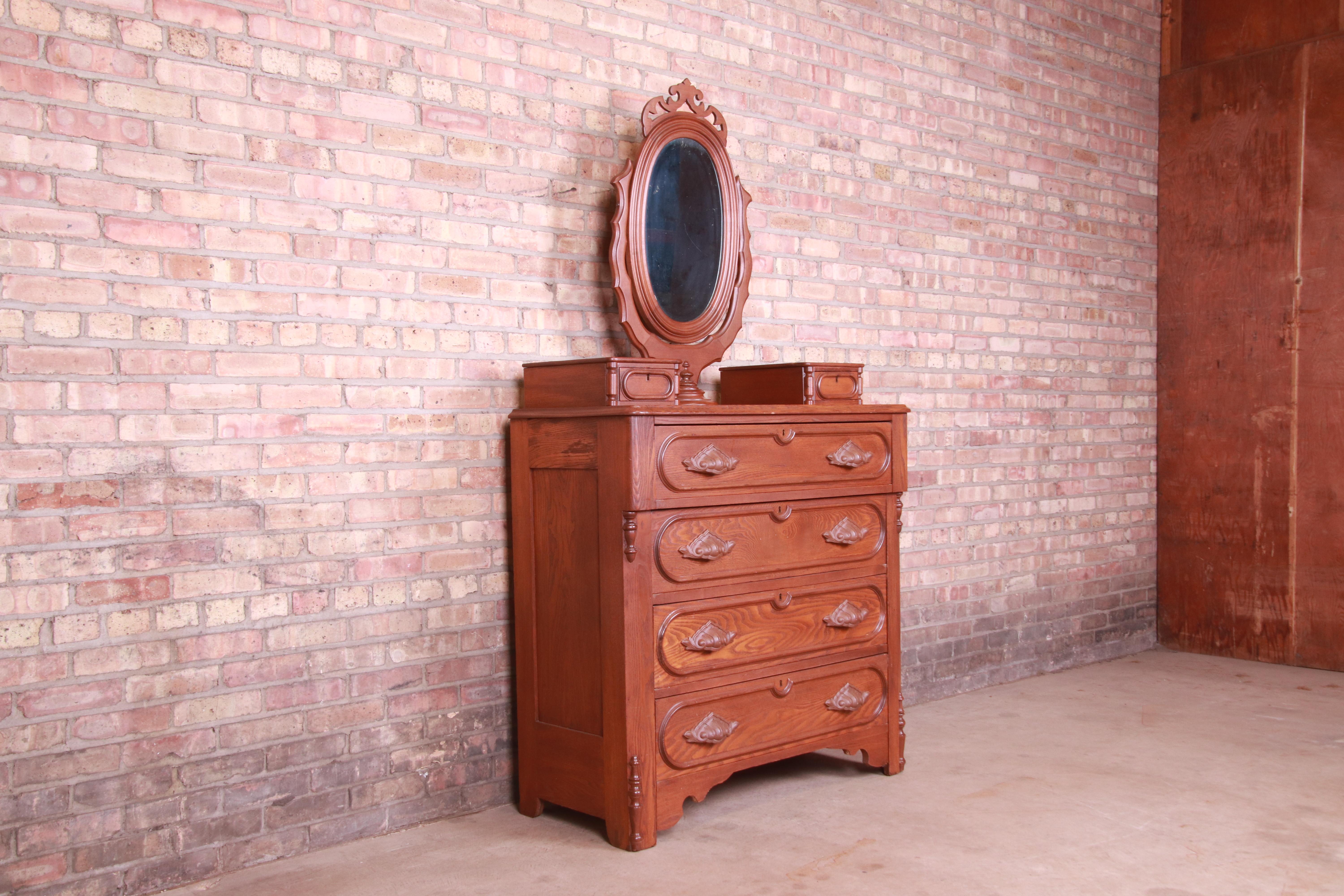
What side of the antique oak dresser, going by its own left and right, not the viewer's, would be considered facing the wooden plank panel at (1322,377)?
left

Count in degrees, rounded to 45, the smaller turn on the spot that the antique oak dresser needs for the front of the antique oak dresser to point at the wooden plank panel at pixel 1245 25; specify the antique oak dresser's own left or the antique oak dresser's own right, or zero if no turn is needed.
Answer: approximately 90° to the antique oak dresser's own left

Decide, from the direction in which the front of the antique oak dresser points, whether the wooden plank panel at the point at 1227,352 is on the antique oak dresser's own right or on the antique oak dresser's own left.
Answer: on the antique oak dresser's own left

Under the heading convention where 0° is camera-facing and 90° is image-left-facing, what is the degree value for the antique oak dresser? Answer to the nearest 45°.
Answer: approximately 315°
